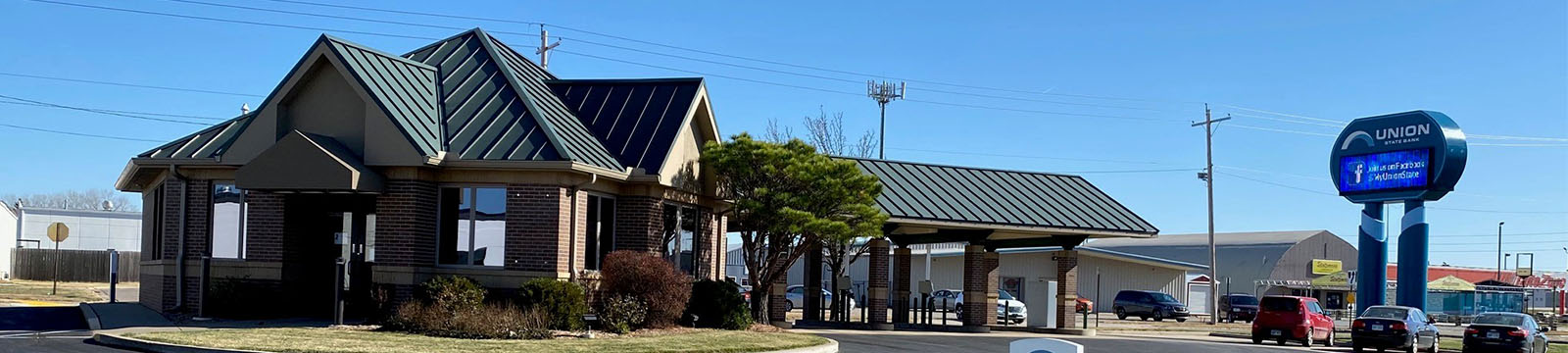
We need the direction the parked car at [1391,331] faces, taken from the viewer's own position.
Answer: facing away from the viewer and to the right of the viewer

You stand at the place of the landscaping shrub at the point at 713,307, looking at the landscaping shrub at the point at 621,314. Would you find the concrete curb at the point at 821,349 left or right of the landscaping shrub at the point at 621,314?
left

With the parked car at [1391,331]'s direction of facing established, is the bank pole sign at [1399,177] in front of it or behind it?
in front

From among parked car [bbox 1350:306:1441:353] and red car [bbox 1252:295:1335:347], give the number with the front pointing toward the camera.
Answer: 0

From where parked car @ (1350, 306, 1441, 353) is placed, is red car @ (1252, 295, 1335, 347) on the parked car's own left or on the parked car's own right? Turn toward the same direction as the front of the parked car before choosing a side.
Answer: on the parked car's own left

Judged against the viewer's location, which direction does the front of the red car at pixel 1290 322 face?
facing away from the viewer and to the right of the viewer
